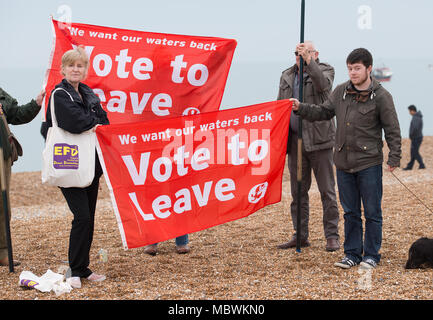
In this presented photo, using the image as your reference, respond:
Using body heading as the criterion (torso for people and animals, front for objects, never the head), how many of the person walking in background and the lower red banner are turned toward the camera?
1

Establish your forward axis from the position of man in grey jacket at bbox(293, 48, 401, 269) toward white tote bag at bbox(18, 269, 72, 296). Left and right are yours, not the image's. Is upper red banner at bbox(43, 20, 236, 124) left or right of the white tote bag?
right

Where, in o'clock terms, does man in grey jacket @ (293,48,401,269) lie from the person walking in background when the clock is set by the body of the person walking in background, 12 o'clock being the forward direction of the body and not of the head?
The man in grey jacket is roughly at 9 o'clock from the person walking in background.

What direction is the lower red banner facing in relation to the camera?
toward the camera

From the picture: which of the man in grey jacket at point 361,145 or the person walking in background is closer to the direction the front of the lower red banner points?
the man in grey jacket

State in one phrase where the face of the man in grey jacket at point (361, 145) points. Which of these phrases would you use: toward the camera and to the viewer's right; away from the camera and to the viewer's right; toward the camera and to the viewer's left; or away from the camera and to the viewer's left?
toward the camera and to the viewer's left

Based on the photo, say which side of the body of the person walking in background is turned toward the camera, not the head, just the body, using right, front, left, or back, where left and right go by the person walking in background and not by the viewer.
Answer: left

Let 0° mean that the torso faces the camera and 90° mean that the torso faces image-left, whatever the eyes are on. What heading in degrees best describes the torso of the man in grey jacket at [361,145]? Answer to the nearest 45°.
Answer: approximately 45°

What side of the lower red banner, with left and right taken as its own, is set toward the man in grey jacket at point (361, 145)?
left

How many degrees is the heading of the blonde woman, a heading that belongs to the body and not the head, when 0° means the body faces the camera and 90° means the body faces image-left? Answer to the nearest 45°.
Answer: approximately 315°

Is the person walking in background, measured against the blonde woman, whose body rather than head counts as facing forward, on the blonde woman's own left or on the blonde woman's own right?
on the blonde woman's own left
